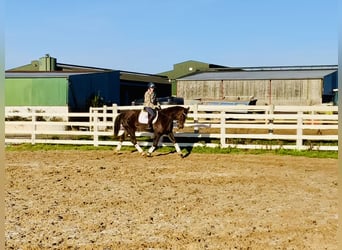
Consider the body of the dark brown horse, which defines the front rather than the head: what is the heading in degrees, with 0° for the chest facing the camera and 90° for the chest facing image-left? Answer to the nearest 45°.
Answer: approximately 270°
